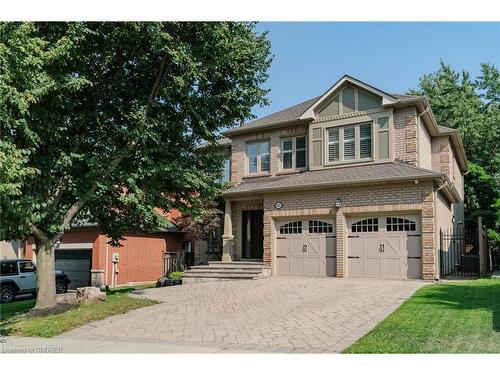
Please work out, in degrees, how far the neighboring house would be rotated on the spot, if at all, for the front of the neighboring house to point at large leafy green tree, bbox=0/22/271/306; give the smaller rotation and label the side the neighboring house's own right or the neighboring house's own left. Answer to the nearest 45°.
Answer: approximately 45° to the neighboring house's own left

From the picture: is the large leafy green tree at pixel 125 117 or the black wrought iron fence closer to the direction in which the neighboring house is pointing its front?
the large leafy green tree

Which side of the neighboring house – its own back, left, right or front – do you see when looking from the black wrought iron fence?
left

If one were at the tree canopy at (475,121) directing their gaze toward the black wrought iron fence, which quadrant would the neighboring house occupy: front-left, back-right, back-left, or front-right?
front-right

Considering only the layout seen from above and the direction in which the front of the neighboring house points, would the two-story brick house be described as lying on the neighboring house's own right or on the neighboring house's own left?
on the neighboring house's own left

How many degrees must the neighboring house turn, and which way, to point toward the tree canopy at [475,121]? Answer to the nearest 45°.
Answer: approximately 135° to its left

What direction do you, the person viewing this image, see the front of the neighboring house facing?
facing the viewer and to the left of the viewer

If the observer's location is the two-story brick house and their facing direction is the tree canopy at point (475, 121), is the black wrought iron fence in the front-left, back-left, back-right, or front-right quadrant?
front-right

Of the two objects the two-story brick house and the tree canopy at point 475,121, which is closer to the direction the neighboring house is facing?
the two-story brick house
